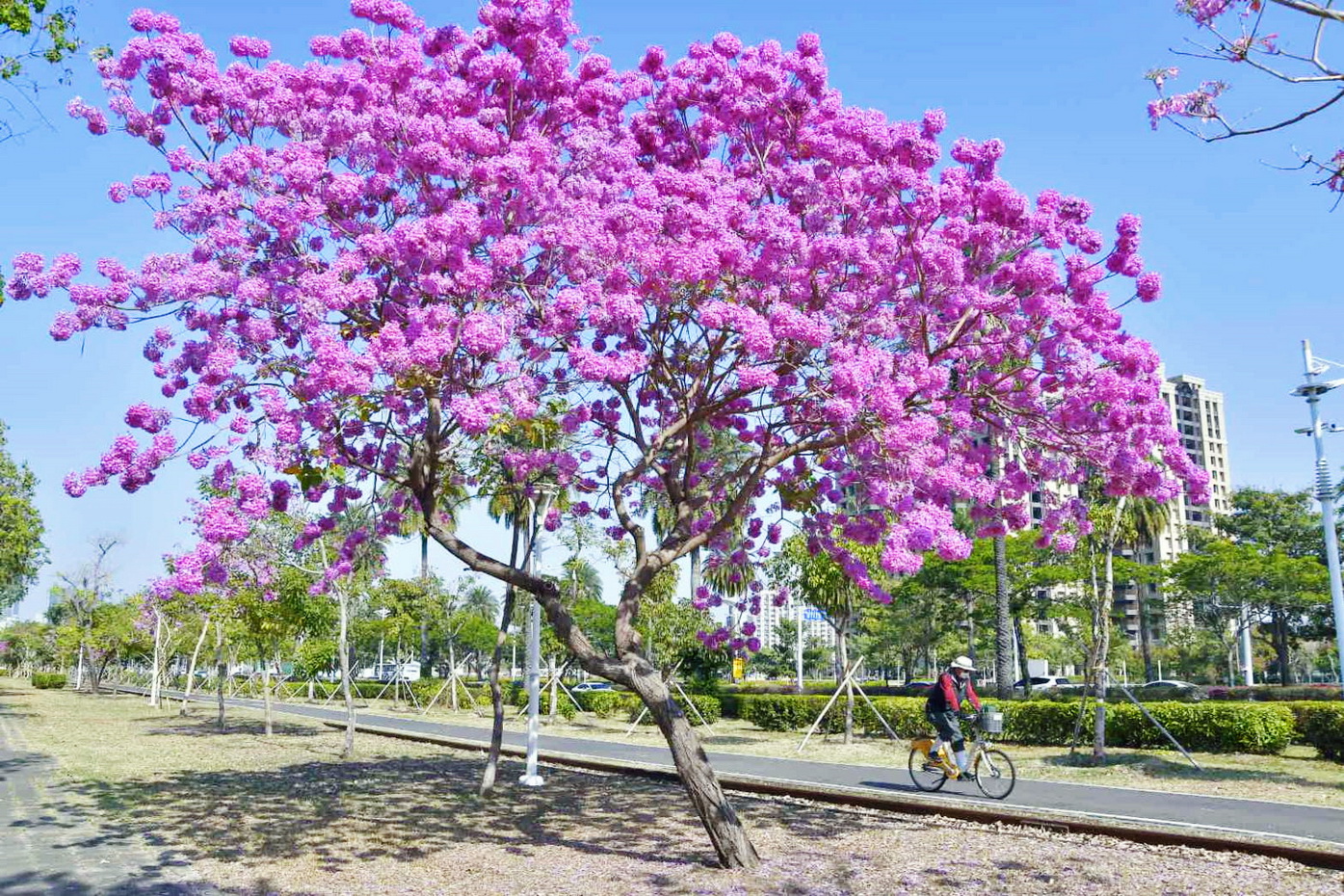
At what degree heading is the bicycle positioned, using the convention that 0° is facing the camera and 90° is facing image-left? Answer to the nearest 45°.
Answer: approximately 315°

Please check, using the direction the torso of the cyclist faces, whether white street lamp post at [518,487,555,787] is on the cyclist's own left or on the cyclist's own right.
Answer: on the cyclist's own right

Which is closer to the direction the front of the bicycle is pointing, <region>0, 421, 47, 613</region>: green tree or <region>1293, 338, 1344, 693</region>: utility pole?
the utility pole

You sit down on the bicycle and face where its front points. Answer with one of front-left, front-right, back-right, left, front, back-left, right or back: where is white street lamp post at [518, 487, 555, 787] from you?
back-right

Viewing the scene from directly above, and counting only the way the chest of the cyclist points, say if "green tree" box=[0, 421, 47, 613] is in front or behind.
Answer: behind
